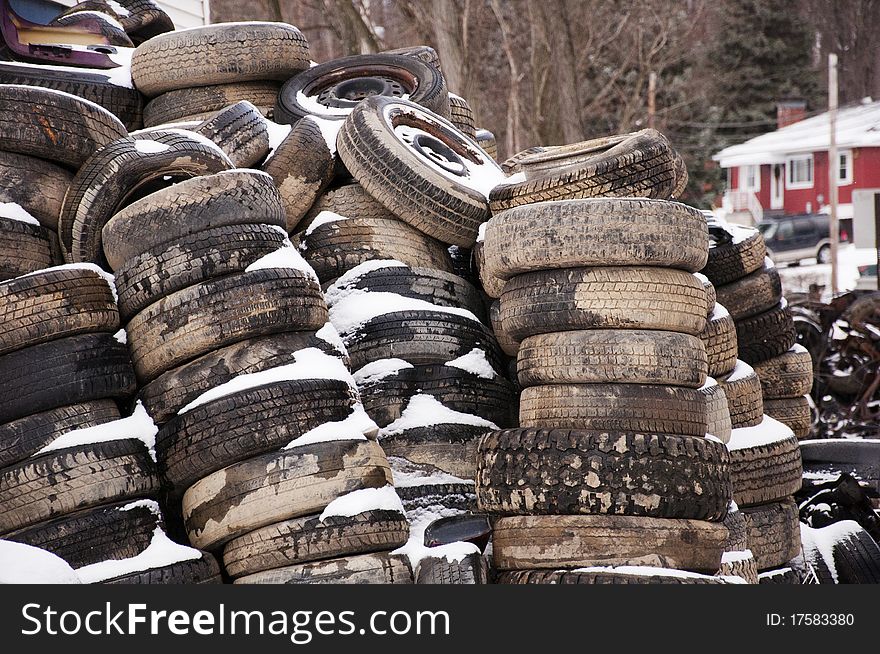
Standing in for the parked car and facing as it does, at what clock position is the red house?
The red house is roughly at 3 o'clock from the parked car.

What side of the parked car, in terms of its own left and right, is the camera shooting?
left

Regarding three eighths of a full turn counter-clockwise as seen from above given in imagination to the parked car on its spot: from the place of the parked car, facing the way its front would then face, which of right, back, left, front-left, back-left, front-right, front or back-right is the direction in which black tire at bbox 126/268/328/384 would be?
front-right

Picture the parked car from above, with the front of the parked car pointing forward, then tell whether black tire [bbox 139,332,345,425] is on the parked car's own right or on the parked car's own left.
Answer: on the parked car's own left
